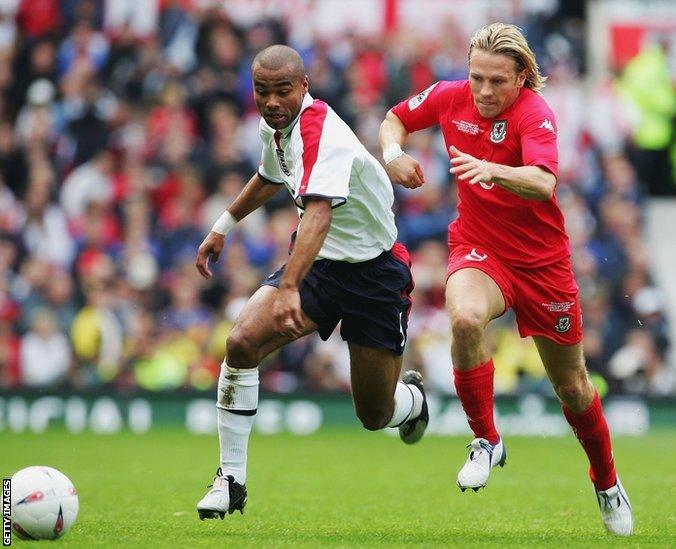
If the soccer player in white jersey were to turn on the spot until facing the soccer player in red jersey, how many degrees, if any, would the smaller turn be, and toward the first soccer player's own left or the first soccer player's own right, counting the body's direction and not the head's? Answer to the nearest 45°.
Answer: approximately 135° to the first soccer player's own left

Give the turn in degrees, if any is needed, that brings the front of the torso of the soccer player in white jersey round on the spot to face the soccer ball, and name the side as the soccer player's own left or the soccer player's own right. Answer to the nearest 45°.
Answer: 0° — they already face it

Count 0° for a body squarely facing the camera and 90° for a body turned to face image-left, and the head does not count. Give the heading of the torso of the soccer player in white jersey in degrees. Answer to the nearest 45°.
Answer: approximately 45°

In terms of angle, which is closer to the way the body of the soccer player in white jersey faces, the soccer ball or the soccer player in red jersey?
the soccer ball

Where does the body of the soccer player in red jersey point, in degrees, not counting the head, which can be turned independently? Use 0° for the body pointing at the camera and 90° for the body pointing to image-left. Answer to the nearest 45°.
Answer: approximately 45°
